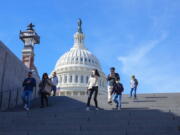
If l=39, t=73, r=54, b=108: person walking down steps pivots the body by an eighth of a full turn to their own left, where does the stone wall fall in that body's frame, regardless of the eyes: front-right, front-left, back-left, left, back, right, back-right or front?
back

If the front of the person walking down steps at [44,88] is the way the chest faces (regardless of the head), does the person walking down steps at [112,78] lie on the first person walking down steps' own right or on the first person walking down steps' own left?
on the first person walking down steps' own left

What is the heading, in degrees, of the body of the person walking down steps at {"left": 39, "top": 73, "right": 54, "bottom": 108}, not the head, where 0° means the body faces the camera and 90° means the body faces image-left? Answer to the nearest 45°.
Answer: approximately 0°

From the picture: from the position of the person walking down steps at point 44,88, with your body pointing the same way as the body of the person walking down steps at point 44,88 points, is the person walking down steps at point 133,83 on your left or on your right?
on your left

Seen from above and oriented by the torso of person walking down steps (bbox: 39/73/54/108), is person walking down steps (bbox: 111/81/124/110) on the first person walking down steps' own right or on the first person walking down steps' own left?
on the first person walking down steps' own left

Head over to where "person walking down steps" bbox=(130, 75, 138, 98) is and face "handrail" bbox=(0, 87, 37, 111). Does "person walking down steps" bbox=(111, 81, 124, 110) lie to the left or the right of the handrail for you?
left
